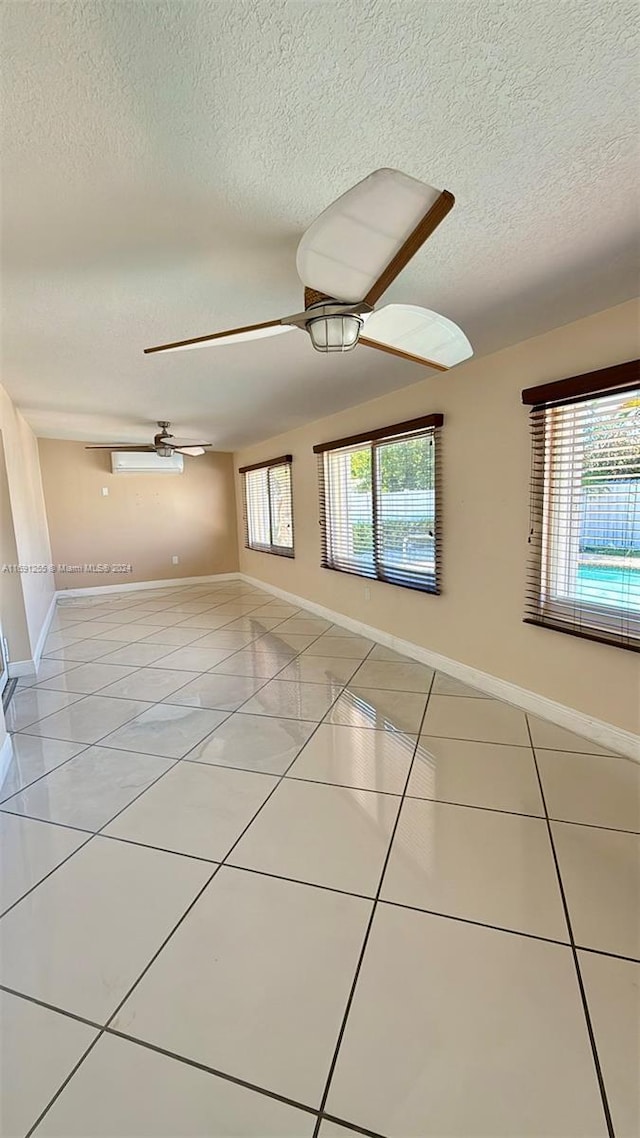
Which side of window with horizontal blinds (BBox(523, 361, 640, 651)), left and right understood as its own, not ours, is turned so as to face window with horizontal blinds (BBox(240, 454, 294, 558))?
right

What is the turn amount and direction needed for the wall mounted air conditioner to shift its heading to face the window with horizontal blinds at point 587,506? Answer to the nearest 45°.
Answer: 0° — it already faces it

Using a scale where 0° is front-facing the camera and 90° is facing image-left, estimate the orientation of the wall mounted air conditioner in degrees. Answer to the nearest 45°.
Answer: approximately 0°

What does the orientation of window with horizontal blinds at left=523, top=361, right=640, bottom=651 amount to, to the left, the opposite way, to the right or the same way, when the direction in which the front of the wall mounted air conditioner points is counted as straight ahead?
to the right

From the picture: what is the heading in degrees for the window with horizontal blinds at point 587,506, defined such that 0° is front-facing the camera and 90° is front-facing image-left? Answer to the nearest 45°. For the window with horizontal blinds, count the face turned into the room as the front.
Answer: approximately 45°

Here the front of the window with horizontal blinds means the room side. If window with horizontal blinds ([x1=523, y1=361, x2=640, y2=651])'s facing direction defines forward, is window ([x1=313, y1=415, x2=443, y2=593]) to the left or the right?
on its right

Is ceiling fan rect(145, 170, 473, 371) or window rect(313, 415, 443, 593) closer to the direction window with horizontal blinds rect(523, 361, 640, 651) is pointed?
the ceiling fan

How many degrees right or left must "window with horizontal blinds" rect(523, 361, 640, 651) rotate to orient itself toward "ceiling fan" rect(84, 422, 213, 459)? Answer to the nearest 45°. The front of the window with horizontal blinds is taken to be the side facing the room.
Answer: approximately 45° to its right

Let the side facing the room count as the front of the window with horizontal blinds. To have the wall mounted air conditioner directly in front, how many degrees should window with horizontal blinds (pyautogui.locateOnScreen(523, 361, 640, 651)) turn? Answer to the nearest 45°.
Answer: approximately 45° to its right
